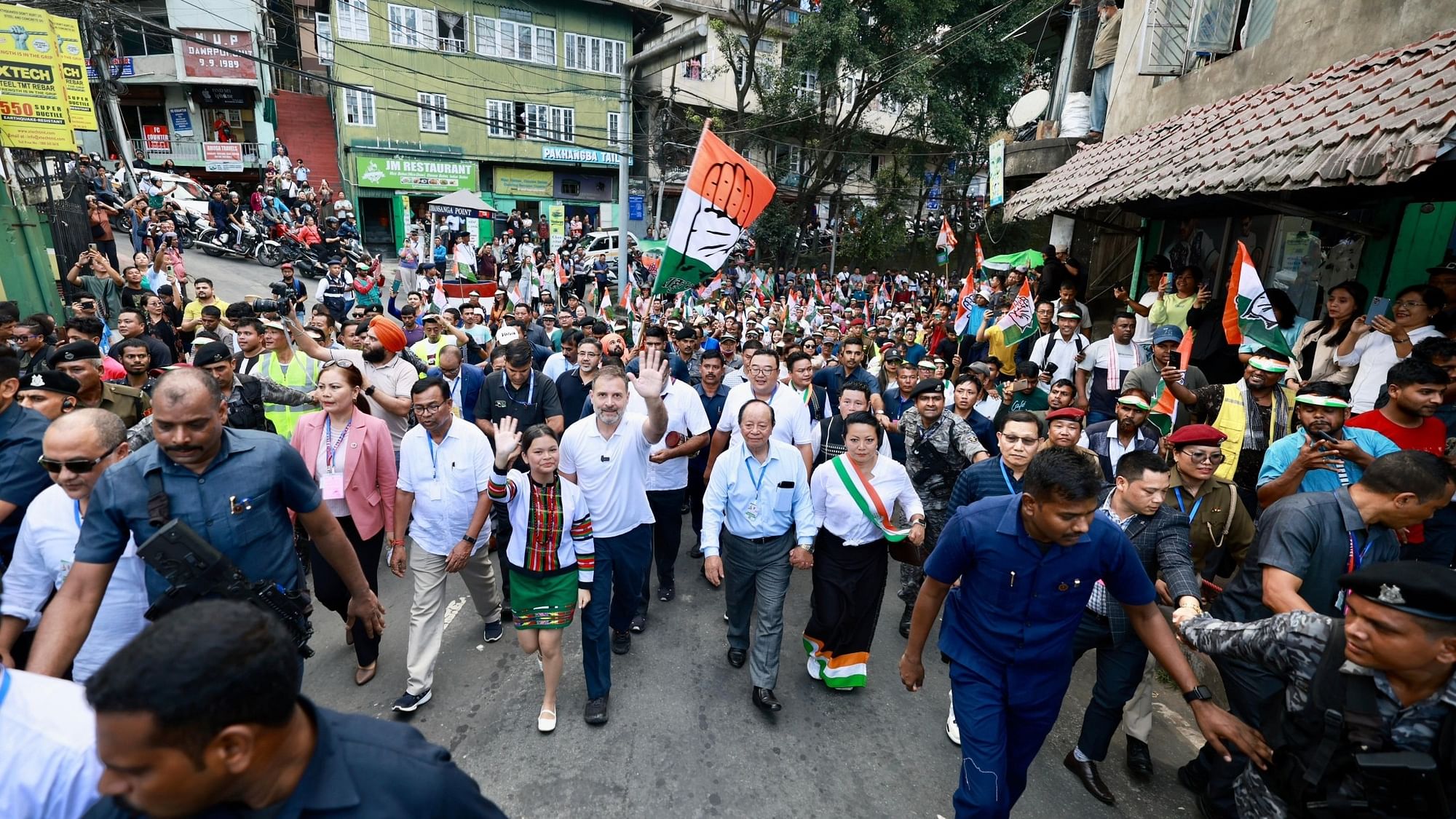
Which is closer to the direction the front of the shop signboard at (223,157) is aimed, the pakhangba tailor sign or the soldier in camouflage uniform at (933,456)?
the soldier in camouflage uniform

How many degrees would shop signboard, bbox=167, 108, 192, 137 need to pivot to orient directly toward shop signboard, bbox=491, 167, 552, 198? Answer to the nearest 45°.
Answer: approximately 45° to its left

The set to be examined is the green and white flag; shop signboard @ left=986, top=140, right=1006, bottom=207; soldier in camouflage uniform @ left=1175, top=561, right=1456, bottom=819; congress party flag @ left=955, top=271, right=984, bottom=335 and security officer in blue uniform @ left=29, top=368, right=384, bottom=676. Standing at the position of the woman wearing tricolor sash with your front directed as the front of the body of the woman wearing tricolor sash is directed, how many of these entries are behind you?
3

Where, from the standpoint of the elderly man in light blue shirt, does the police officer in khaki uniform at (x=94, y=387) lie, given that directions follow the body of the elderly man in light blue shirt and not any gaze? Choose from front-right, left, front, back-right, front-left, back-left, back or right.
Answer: right

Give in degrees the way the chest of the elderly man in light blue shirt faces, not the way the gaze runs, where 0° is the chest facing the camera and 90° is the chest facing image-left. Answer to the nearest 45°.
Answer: approximately 0°

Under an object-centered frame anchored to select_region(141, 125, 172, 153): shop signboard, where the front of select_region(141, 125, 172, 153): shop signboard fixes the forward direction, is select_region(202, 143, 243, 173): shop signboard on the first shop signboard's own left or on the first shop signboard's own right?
on the first shop signboard's own left

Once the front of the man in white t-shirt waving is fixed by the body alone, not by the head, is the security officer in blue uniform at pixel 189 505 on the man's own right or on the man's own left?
on the man's own right

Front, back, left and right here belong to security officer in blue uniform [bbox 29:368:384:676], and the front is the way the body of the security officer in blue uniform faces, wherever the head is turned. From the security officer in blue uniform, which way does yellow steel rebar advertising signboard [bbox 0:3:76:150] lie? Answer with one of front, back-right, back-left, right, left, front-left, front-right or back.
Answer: back

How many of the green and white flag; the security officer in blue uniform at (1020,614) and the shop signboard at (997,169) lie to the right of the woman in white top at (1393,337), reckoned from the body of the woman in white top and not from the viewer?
2

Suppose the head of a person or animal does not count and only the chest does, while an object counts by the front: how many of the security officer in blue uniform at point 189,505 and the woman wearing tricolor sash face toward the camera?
2

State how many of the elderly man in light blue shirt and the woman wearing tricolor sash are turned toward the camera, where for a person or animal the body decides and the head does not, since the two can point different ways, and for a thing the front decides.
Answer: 2
